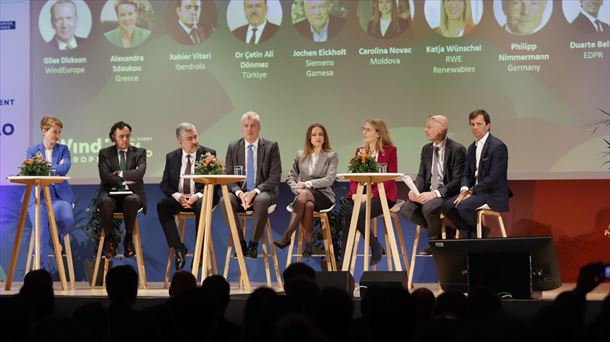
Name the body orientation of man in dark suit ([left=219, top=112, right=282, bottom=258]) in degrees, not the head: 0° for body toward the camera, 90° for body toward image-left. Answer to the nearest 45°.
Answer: approximately 0°

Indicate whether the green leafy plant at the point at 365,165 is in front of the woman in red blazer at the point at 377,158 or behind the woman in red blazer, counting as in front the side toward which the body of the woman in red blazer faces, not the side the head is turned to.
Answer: in front

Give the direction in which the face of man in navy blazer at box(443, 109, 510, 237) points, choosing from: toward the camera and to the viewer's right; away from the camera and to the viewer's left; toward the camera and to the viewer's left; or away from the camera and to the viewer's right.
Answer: toward the camera and to the viewer's left

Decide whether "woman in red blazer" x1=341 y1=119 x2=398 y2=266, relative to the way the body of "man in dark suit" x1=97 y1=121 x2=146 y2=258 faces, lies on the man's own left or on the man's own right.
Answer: on the man's own left

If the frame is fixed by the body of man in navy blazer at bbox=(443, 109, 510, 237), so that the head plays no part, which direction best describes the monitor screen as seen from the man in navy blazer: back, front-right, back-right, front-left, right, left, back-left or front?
front-left

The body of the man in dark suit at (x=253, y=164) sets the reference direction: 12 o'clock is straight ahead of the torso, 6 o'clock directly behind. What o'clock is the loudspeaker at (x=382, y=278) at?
The loudspeaker is roughly at 11 o'clock from the man in dark suit.

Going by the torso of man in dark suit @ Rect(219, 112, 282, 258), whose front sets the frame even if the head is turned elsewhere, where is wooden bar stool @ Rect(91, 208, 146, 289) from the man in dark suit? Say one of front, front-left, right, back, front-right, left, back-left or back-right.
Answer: right

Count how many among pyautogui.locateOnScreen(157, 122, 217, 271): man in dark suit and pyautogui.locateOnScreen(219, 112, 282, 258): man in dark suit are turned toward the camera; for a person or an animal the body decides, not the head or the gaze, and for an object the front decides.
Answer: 2
